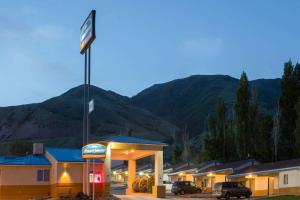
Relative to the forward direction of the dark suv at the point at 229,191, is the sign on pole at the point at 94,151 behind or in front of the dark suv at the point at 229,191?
behind

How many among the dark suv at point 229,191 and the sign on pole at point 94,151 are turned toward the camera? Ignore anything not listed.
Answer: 1

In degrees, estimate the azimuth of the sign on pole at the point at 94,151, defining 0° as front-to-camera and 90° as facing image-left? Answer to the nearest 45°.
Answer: approximately 0°

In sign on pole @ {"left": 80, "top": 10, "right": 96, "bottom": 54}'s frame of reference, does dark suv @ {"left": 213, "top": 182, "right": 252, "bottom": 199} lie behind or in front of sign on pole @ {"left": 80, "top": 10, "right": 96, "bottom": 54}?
behind

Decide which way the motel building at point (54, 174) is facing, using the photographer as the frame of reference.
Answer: facing the viewer and to the right of the viewer
